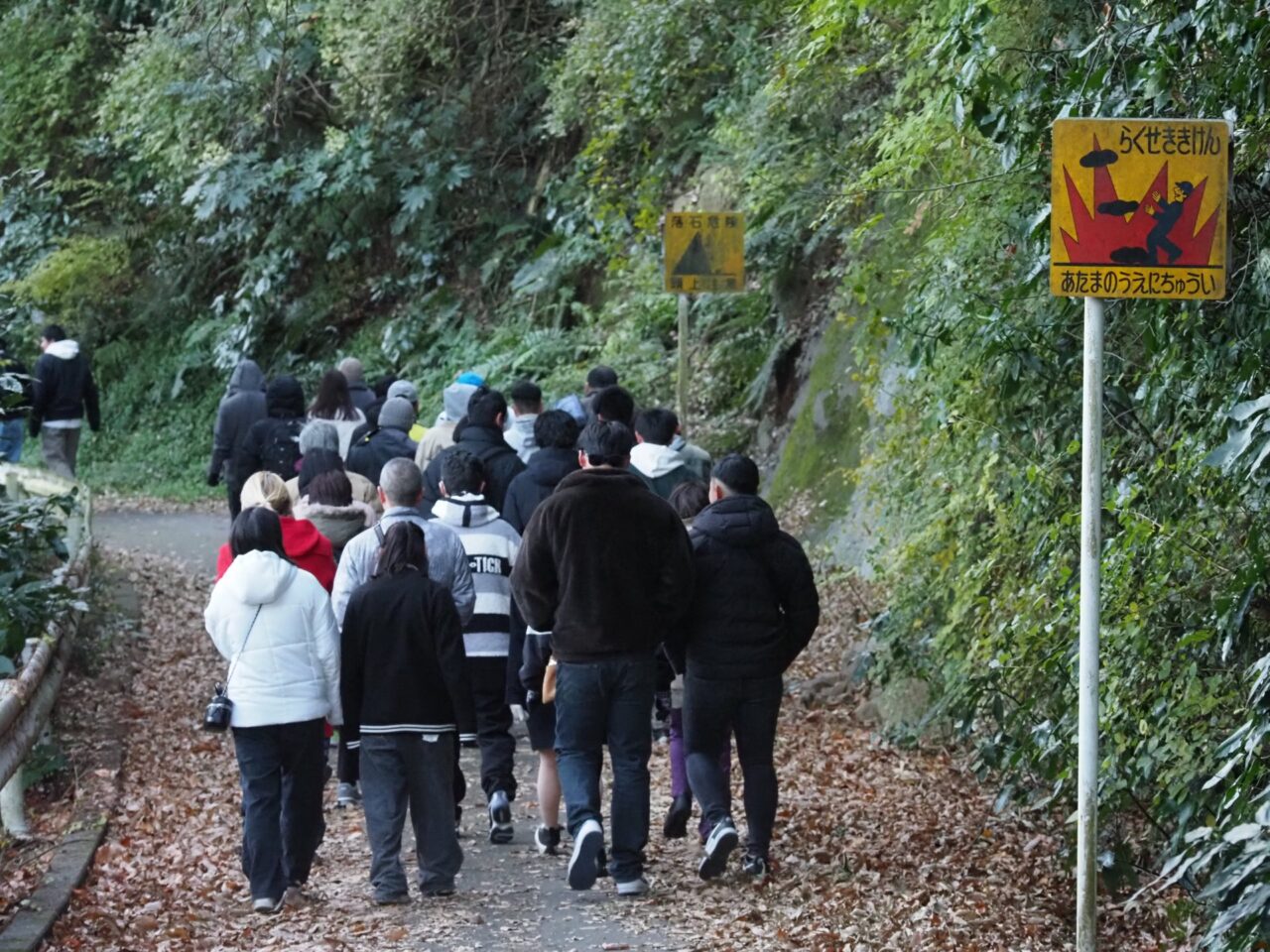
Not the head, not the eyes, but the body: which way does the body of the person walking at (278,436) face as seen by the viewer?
away from the camera

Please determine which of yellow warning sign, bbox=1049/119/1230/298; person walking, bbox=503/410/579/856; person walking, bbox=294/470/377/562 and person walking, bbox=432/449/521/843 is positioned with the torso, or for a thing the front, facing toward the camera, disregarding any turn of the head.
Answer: the yellow warning sign

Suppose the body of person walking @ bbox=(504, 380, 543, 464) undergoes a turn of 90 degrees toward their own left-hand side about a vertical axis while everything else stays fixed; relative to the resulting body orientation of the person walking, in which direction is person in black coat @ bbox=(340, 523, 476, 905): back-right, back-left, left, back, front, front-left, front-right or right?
left

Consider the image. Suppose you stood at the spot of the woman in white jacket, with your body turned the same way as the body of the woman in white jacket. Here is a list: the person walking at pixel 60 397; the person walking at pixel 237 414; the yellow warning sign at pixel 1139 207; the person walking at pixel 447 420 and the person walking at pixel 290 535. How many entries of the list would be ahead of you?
4

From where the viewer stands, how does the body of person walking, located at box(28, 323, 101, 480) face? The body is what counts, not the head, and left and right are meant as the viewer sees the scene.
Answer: facing away from the viewer and to the left of the viewer

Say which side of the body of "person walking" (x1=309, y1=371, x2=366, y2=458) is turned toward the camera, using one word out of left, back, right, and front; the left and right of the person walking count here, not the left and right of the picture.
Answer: back

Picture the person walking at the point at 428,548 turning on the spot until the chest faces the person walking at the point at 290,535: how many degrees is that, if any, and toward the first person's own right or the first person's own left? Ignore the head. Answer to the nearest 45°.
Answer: approximately 45° to the first person's own left

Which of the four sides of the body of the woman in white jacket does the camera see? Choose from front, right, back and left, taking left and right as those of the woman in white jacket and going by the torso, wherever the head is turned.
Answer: back

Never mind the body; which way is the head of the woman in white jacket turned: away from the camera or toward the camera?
away from the camera

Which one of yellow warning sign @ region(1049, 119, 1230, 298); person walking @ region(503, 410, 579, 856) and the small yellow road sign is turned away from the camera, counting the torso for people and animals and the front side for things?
the person walking

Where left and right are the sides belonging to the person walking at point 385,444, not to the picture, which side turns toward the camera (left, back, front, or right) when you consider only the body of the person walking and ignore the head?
back

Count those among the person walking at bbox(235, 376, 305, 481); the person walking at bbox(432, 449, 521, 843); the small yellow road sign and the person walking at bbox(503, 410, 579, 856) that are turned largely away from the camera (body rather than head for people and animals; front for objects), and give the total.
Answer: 3

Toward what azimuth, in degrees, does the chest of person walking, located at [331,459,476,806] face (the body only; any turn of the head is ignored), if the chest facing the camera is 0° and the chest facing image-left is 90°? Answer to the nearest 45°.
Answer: approximately 180°

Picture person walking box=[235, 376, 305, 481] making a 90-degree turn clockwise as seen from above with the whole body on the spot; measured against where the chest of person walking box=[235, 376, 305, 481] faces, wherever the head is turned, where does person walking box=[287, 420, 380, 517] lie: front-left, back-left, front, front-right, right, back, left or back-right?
right

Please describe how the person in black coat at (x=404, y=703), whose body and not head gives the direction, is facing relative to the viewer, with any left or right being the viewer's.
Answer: facing away from the viewer

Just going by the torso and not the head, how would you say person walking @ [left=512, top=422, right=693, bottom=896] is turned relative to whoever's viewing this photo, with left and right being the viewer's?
facing away from the viewer

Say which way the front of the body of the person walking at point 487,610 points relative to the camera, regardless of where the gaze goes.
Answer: away from the camera

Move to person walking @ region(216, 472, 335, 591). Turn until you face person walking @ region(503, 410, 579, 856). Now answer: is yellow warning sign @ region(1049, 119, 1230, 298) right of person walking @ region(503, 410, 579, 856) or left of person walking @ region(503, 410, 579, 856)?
right

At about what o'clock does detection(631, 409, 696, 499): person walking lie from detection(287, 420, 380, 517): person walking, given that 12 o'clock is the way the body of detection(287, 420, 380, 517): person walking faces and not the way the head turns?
detection(631, 409, 696, 499): person walking is roughly at 4 o'clock from detection(287, 420, 380, 517): person walking.
